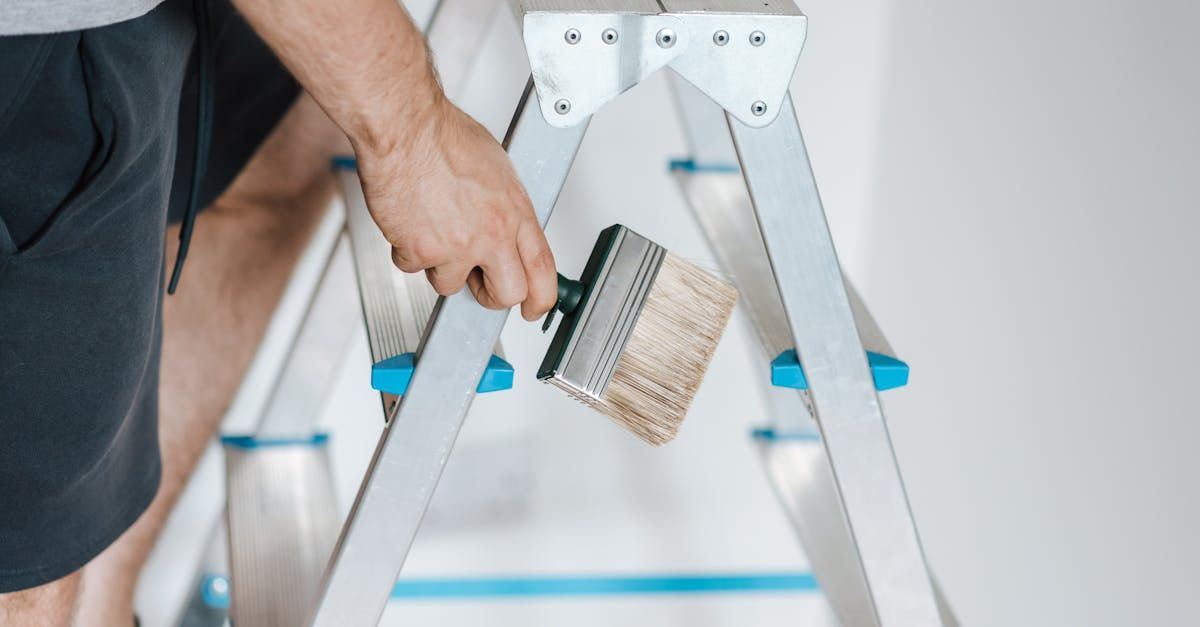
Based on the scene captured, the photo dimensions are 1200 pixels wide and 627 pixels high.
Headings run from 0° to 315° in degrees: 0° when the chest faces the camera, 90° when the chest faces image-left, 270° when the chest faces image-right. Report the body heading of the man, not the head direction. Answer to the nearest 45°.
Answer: approximately 315°
